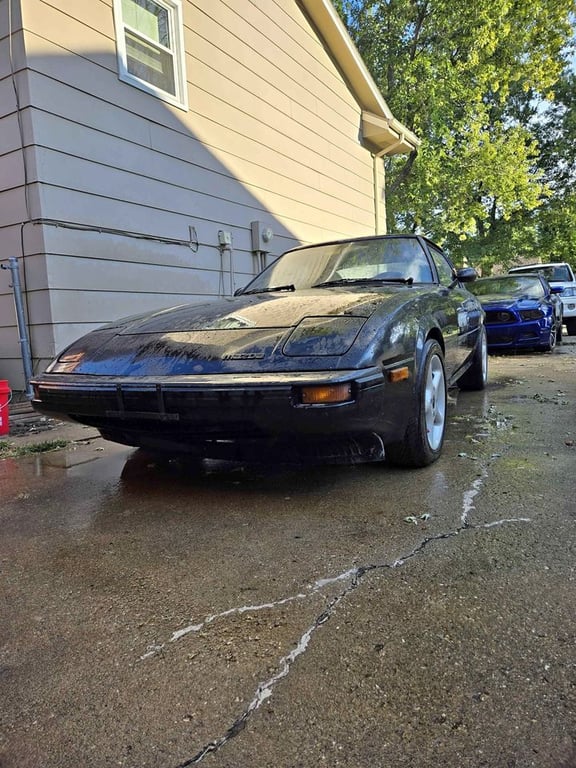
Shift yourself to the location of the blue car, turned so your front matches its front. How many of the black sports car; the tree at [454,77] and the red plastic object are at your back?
1

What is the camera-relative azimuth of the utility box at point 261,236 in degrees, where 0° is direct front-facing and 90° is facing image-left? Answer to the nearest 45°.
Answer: approximately 315°

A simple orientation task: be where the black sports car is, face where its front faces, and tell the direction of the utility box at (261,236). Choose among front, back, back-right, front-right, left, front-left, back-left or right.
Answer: back-right

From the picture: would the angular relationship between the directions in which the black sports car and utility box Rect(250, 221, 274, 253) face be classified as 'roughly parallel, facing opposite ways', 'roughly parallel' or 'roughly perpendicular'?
roughly perpendicular

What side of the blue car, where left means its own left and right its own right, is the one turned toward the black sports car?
front

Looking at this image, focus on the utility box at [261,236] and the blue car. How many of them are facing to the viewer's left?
0

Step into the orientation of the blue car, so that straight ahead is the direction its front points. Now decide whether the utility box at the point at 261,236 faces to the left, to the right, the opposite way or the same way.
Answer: to the left

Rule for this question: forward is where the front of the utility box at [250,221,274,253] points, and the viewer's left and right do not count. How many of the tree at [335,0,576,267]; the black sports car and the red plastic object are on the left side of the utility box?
1

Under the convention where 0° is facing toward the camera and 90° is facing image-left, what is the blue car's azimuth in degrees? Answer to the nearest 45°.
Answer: approximately 0°

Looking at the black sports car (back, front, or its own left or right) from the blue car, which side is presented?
back

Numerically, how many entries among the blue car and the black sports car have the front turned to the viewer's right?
0

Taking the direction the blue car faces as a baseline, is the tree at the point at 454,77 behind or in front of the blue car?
behind

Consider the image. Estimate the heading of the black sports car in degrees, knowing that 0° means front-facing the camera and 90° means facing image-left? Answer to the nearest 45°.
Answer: approximately 45°
